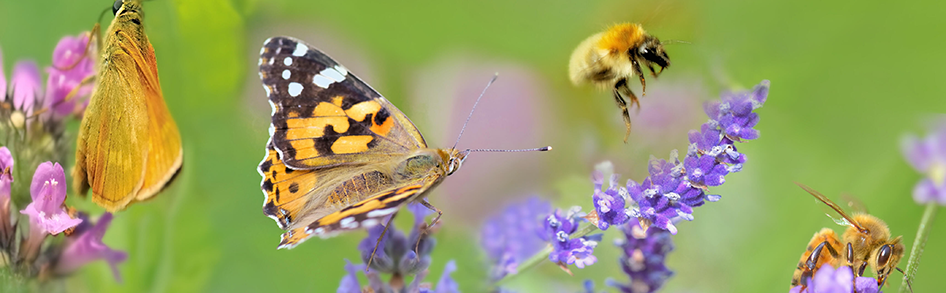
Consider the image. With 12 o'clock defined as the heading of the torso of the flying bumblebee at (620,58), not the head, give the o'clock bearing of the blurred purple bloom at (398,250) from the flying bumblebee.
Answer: The blurred purple bloom is roughly at 6 o'clock from the flying bumblebee.

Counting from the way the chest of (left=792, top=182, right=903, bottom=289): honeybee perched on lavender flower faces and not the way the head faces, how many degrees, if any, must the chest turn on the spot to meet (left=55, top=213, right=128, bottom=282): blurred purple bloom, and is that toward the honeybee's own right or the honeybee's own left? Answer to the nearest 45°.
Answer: approximately 135° to the honeybee's own right

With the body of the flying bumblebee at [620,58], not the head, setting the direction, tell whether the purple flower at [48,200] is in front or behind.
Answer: behind

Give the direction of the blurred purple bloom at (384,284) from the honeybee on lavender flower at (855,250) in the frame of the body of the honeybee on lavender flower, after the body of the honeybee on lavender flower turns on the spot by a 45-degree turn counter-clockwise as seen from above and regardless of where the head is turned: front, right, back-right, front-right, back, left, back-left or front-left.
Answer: back

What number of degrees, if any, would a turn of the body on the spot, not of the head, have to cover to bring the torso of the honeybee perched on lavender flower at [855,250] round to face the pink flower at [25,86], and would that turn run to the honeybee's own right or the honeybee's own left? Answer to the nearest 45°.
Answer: approximately 135° to the honeybee's own right

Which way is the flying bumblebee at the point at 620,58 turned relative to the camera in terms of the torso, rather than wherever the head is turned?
to the viewer's right

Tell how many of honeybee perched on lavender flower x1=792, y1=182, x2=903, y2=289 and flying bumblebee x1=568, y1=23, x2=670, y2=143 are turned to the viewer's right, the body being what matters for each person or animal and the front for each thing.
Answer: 2

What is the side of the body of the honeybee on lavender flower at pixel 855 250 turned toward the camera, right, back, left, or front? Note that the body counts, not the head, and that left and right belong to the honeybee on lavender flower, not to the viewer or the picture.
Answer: right
